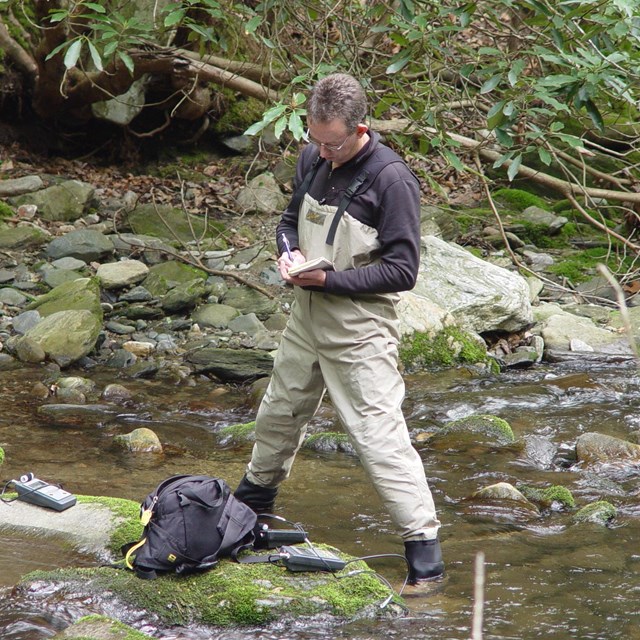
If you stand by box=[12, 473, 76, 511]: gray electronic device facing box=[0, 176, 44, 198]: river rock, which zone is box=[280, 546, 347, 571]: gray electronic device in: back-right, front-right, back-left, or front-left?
back-right

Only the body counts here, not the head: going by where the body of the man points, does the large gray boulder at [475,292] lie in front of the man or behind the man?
behind

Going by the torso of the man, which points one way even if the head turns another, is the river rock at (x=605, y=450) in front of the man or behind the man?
behind

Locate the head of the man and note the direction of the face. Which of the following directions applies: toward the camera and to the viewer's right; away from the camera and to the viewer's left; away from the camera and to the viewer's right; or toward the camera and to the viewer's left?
toward the camera and to the viewer's left

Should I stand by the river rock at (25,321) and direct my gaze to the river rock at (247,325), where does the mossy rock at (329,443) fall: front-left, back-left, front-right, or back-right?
front-right

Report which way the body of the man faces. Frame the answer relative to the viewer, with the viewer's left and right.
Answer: facing the viewer and to the left of the viewer

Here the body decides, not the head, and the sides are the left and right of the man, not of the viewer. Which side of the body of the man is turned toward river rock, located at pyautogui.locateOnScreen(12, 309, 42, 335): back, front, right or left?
right

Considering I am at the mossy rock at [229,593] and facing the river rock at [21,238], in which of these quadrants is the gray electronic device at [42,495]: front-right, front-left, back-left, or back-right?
front-left

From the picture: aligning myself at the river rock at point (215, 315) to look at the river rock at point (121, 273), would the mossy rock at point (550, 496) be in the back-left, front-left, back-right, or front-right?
back-left
